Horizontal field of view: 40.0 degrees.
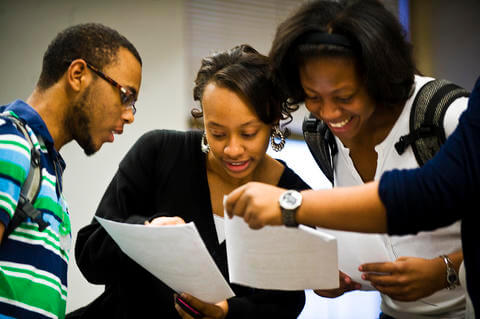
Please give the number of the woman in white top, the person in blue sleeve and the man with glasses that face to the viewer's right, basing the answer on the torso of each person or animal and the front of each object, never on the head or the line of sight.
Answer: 1

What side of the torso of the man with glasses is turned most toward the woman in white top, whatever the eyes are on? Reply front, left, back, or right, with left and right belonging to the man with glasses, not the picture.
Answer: front

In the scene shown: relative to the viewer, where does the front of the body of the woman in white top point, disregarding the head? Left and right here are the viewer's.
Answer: facing the viewer and to the left of the viewer

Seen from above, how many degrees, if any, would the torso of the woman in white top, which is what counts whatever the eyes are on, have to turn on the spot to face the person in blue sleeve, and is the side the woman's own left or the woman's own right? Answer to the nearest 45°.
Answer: approximately 45° to the woman's own left

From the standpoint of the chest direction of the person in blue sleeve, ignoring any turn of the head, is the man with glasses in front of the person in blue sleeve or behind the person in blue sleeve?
in front

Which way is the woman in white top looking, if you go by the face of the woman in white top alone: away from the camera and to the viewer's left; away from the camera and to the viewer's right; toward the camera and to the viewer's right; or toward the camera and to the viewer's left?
toward the camera and to the viewer's left

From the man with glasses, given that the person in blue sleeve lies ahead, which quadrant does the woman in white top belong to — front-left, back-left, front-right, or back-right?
front-left

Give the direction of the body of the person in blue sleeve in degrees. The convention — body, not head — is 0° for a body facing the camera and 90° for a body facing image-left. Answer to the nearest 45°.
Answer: approximately 90°

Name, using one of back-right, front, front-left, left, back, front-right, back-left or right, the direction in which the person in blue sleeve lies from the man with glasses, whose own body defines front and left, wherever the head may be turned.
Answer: front-right

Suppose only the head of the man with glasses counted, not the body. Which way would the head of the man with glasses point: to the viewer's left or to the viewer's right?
to the viewer's right

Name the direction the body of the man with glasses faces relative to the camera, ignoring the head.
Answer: to the viewer's right

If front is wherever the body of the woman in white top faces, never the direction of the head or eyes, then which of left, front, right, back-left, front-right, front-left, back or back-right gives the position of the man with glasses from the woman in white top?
front-right

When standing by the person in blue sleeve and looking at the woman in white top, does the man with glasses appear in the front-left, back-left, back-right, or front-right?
front-left

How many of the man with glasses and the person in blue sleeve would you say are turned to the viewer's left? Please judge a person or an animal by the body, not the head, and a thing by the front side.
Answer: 1
